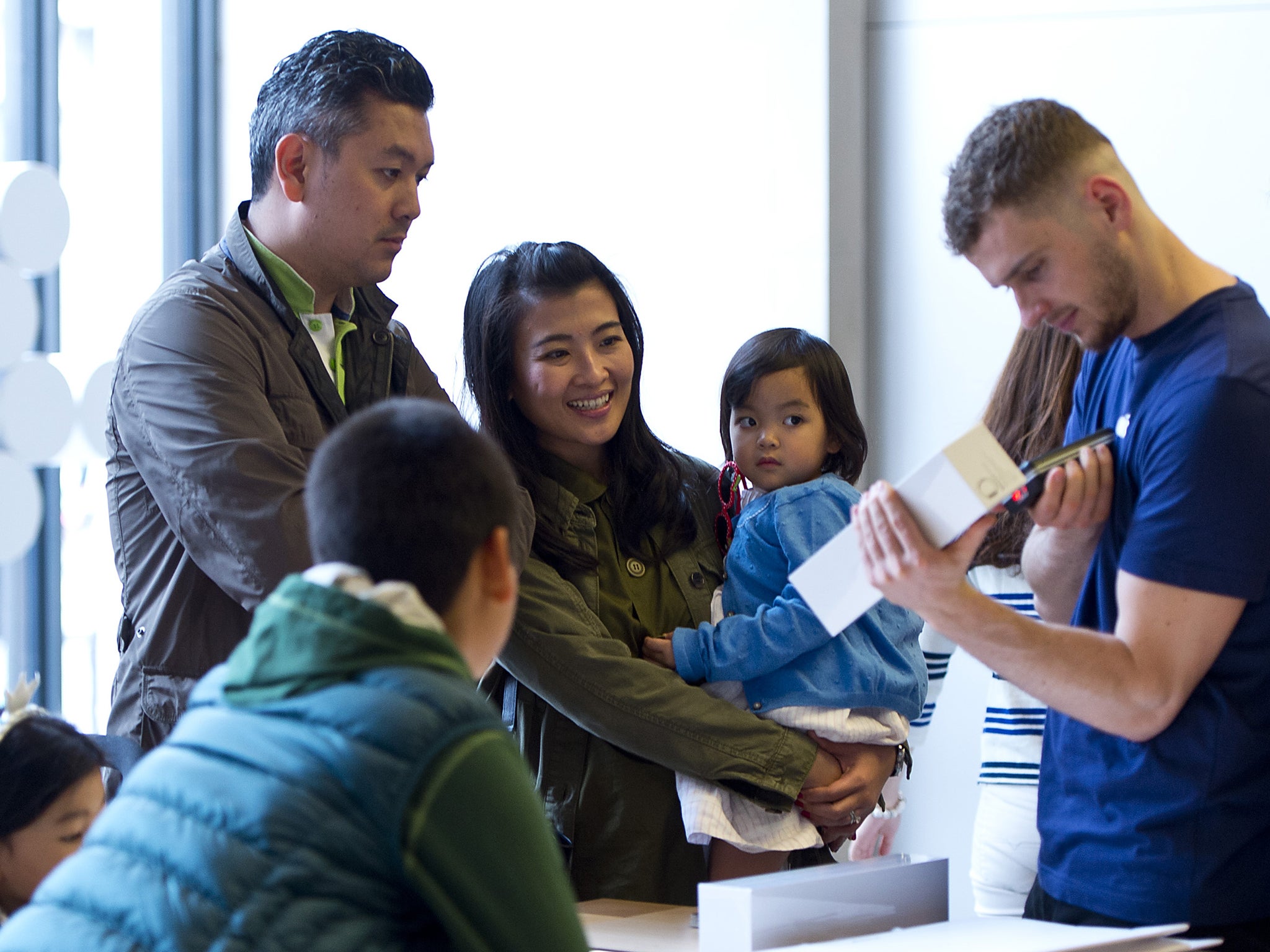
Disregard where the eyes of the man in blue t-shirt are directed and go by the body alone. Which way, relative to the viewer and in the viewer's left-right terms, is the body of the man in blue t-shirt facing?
facing to the left of the viewer

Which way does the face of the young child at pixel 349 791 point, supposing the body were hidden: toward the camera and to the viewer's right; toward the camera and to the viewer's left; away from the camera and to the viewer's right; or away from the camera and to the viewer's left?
away from the camera and to the viewer's right
